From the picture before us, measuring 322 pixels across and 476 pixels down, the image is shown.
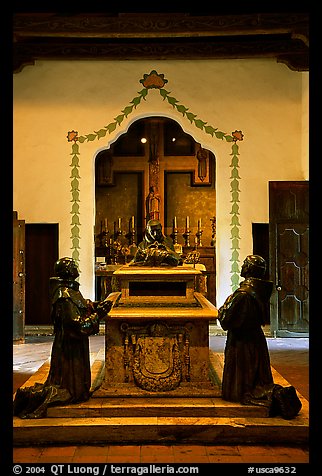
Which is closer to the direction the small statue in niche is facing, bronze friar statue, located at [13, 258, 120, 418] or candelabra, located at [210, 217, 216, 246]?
the bronze friar statue

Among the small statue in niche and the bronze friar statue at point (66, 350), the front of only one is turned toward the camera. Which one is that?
the small statue in niche

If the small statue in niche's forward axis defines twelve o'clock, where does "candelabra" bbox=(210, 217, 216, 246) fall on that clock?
The candelabra is roughly at 9 o'clock from the small statue in niche.

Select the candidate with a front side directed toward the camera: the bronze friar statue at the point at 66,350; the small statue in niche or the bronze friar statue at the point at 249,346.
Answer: the small statue in niche

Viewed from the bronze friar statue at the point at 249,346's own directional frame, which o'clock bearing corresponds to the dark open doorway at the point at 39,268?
The dark open doorway is roughly at 12 o'clock from the bronze friar statue.

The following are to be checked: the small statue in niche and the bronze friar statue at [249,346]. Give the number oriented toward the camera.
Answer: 1

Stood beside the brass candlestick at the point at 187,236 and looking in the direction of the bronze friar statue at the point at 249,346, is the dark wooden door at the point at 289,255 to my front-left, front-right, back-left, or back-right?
front-left

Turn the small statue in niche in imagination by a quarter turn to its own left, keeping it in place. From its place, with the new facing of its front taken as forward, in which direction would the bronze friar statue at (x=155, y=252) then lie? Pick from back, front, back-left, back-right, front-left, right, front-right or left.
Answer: right

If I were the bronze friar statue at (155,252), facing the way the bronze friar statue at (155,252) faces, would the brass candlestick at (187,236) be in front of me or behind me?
behind

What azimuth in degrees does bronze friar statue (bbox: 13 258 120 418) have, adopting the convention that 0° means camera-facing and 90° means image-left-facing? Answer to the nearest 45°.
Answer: approximately 270°

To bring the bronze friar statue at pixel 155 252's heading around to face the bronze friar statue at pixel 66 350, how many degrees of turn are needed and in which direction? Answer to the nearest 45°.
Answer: approximately 45° to its right

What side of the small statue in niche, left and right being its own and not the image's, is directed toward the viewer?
front

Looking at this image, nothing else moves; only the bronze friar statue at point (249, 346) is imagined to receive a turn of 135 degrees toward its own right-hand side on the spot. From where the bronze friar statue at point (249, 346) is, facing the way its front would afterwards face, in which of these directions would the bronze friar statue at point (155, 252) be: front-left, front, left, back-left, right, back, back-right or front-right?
back-left

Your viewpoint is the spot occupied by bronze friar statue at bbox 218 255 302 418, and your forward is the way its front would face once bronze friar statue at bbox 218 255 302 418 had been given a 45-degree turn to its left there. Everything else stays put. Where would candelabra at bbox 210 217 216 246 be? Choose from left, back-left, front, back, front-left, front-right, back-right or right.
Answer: right

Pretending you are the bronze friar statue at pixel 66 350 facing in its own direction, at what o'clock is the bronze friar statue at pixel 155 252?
the bronze friar statue at pixel 155 252 is roughly at 10 o'clock from the bronze friar statue at pixel 66 350.

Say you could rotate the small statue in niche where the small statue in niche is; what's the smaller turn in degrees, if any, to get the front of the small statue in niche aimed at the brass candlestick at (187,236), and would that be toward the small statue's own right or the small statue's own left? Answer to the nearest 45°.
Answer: approximately 90° to the small statue's own left

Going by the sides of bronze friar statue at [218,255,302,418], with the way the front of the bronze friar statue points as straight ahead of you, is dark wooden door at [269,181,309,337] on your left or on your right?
on your right
